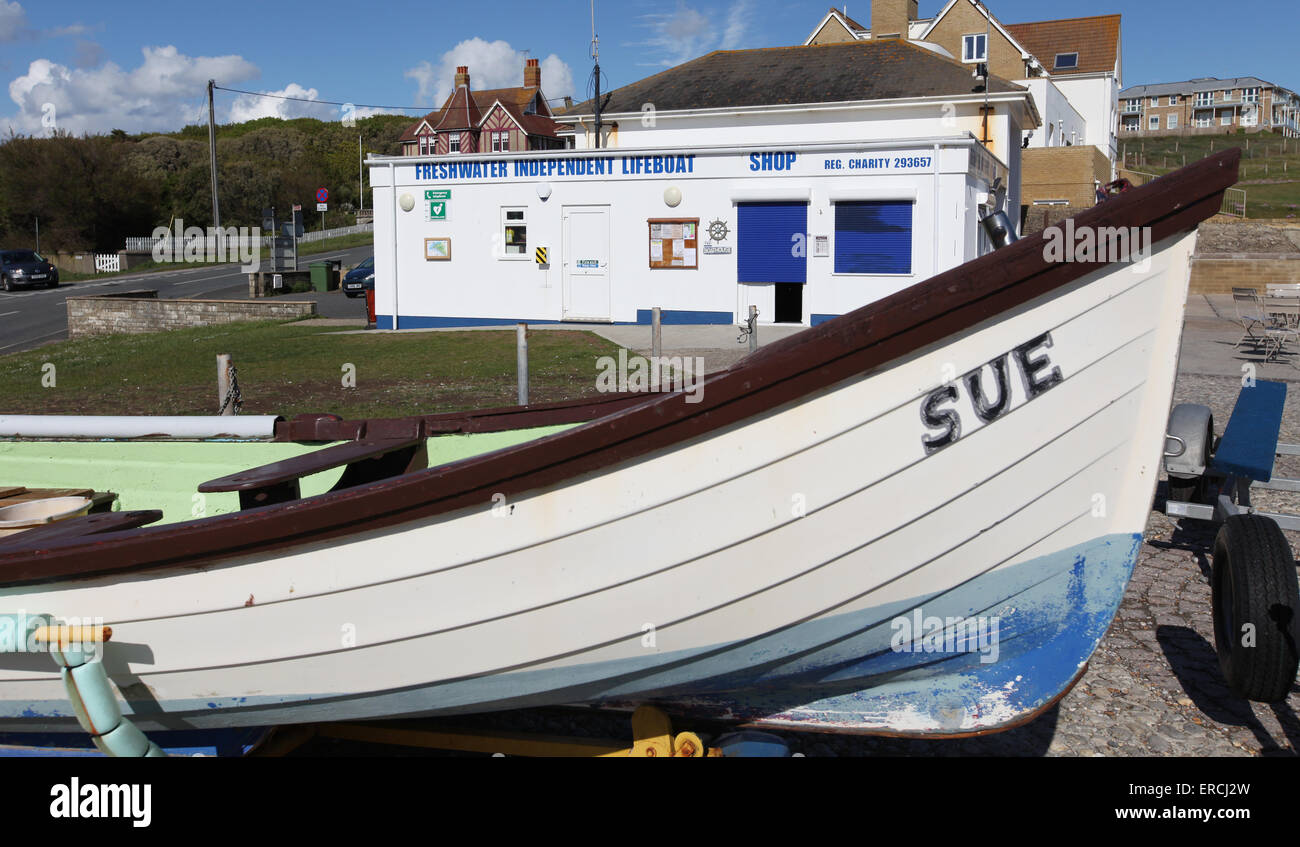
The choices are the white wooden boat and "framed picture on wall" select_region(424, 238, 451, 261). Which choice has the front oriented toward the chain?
the framed picture on wall

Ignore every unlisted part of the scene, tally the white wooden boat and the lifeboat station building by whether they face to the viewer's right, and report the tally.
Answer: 1

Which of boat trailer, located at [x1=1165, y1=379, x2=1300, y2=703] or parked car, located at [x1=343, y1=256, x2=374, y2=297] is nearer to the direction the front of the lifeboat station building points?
the boat trailer

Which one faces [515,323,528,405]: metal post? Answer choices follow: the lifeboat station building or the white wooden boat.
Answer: the lifeboat station building

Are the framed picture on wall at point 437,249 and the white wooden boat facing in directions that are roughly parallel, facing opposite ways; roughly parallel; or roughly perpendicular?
roughly perpendicular

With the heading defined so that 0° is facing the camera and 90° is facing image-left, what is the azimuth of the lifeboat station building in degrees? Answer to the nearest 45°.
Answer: approximately 0°

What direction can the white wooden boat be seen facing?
to the viewer's right
